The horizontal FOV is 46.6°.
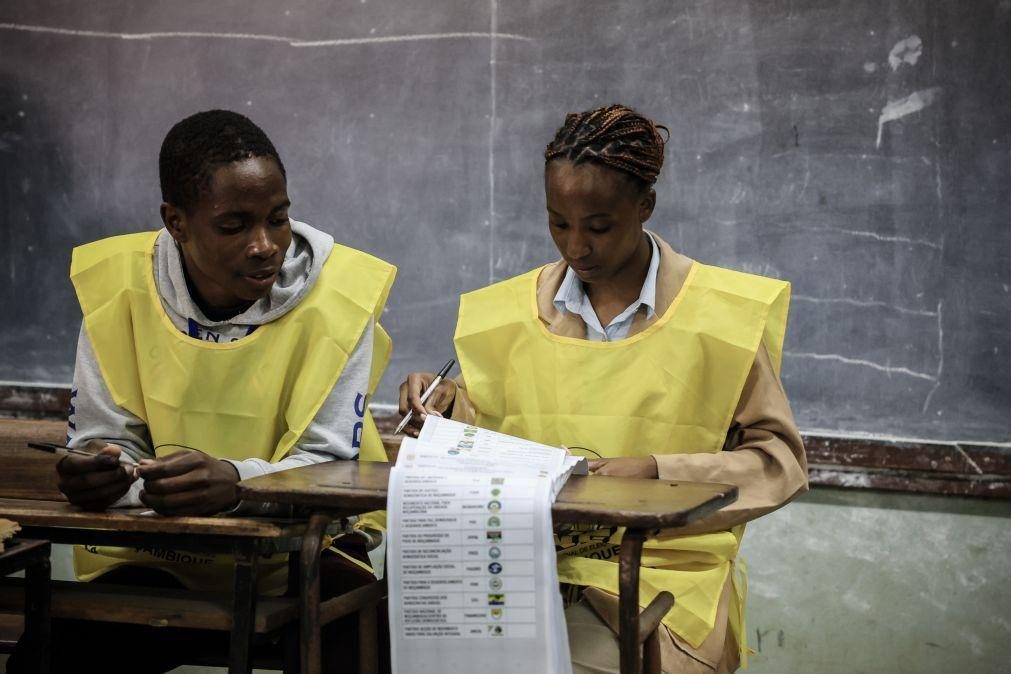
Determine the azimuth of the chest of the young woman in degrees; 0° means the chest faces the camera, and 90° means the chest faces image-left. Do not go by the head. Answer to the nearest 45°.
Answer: approximately 45°

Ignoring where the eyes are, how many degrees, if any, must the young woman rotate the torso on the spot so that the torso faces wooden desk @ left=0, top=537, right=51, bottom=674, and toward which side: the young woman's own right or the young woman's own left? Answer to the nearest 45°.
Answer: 0° — they already face it

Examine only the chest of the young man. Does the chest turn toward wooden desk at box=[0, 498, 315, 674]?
yes

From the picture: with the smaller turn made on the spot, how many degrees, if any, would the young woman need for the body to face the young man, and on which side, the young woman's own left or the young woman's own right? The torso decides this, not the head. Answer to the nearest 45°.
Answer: approximately 45° to the young woman's own right

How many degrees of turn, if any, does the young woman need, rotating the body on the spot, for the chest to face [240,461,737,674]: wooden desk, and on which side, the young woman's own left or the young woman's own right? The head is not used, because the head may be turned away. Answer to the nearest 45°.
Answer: approximately 45° to the young woman's own left

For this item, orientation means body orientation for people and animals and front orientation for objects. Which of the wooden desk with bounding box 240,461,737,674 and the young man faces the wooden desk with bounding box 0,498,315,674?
the young man

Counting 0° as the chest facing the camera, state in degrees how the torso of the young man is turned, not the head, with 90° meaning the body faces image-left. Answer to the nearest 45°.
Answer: approximately 0°

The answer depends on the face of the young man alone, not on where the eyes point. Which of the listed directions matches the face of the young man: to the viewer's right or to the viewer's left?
to the viewer's right
